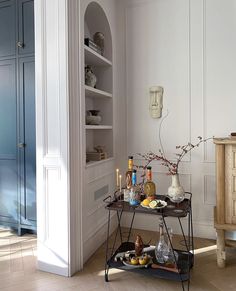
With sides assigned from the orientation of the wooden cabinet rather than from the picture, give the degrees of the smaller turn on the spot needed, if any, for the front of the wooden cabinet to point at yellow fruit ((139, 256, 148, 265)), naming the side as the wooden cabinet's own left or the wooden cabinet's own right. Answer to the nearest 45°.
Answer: approximately 45° to the wooden cabinet's own right

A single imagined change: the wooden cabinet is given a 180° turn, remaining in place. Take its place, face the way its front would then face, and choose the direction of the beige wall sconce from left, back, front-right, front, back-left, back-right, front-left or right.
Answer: front-left

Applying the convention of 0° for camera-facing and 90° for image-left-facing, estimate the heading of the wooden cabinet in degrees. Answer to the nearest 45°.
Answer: approximately 0°

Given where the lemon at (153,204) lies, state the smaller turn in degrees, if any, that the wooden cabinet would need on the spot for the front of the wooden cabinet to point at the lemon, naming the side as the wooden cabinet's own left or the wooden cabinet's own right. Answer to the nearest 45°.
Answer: approximately 45° to the wooden cabinet's own right

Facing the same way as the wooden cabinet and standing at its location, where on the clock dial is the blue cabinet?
The blue cabinet is roughly at 3 o'clock from the wooden cabinet.
